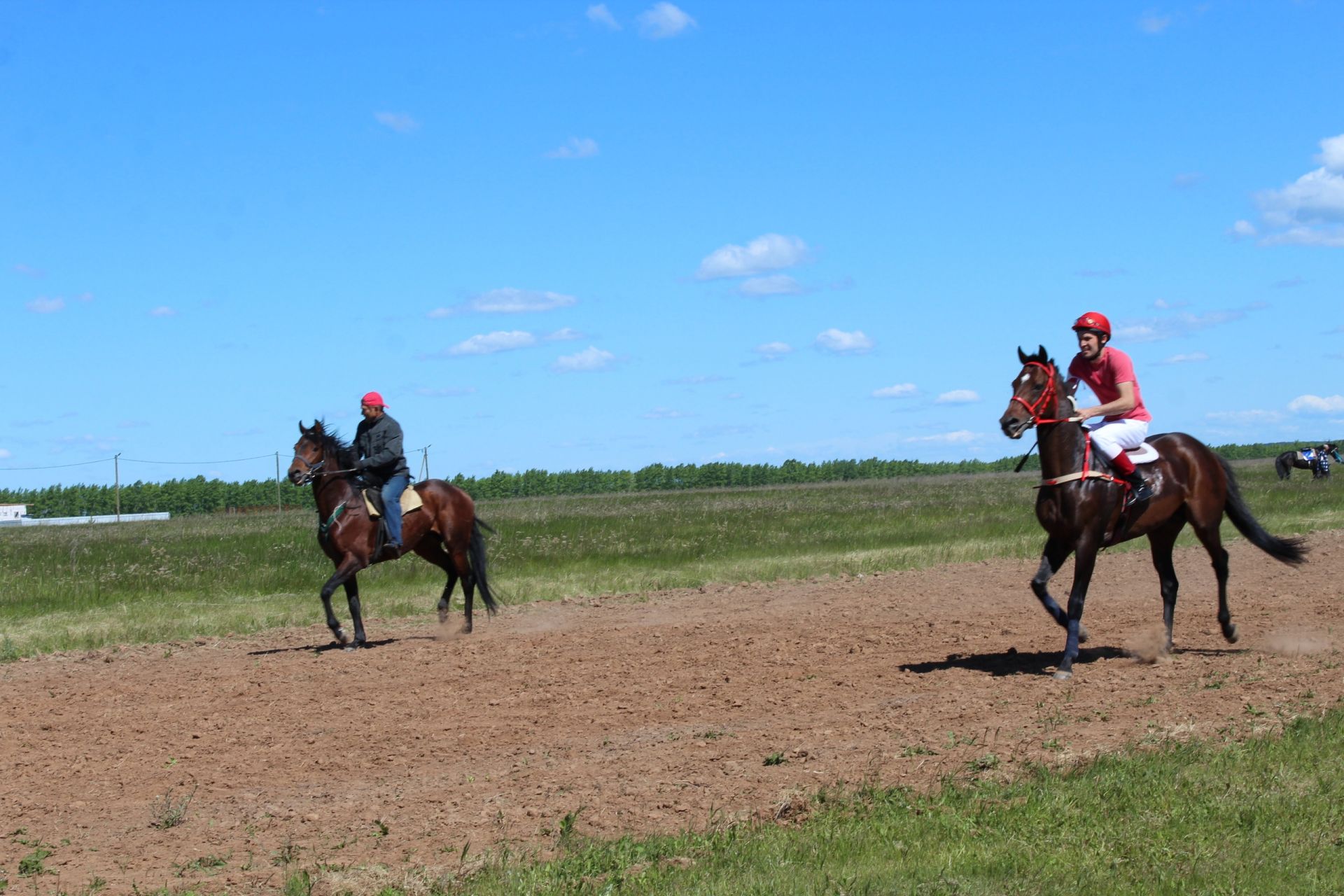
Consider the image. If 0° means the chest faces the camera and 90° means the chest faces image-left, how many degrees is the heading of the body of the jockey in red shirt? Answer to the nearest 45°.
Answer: approximately 45°

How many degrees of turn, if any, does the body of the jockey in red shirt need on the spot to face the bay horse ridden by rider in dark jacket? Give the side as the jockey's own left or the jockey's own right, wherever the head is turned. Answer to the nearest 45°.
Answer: approximately 45° to the jockey's own right
